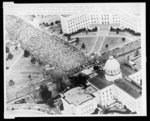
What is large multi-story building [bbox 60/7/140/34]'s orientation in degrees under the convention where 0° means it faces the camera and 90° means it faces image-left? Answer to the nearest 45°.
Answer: approximately 0°
